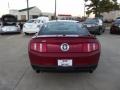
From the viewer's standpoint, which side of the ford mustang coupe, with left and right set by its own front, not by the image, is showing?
back

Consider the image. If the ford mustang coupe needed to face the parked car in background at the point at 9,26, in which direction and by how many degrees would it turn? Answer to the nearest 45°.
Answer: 0° — it already faces it

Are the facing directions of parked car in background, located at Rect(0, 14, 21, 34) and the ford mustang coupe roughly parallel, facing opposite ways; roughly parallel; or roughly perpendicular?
roughly parallel, facing opposite ways

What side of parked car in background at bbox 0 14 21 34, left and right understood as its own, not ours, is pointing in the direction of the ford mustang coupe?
front

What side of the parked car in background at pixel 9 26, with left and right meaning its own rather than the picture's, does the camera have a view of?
front

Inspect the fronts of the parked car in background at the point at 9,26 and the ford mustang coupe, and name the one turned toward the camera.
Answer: the parked car in background

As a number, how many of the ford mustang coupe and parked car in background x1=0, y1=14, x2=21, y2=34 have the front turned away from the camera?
1
